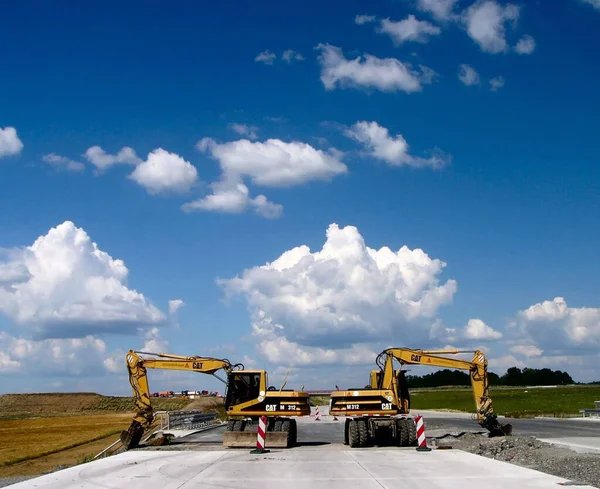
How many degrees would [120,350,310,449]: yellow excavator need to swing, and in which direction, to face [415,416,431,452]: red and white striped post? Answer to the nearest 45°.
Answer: approximately 135° to its left

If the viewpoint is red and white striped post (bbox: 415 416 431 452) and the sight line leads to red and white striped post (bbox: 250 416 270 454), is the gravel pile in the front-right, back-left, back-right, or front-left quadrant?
back-left

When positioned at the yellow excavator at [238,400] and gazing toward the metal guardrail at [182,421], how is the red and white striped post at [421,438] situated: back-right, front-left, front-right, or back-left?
back-right

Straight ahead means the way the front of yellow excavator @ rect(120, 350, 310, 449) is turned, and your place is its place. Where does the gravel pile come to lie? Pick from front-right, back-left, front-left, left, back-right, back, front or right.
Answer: back-left

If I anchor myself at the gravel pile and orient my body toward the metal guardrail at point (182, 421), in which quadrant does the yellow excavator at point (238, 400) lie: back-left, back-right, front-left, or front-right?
front-left

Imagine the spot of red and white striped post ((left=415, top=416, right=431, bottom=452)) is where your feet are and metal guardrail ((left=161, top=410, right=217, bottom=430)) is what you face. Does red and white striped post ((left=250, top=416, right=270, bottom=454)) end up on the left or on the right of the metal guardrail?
left

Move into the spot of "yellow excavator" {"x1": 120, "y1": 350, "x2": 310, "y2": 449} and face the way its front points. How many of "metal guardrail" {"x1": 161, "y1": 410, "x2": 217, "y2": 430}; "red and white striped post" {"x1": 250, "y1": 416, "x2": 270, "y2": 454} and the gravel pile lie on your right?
1

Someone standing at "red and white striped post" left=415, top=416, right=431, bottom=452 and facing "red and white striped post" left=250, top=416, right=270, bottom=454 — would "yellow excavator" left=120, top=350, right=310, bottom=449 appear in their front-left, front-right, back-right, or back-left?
front-right

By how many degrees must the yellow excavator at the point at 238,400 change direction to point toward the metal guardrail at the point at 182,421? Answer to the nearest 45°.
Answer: approximately 90° to its right
